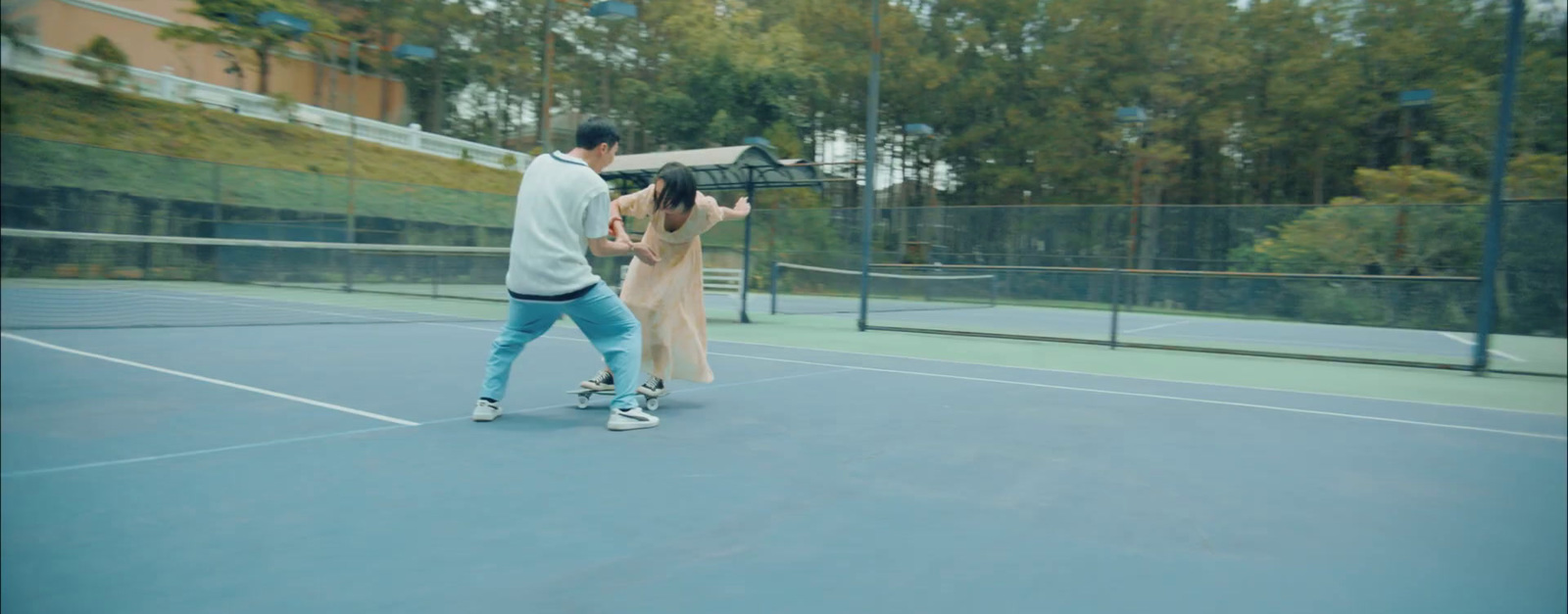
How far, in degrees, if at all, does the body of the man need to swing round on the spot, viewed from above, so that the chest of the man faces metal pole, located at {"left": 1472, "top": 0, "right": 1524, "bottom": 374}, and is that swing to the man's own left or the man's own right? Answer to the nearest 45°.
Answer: approximately 45° to the man's own right

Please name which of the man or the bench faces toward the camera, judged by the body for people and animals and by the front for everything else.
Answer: the bench

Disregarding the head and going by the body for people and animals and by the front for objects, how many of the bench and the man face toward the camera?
1

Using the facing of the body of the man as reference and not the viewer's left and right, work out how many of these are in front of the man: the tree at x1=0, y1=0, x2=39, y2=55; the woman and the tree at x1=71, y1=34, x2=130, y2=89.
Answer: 1

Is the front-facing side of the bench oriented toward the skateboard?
yes

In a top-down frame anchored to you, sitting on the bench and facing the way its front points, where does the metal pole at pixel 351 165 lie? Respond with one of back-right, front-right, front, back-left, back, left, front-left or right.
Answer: right

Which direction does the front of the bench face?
toward the camera

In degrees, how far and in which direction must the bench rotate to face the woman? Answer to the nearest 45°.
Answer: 0° — it already faces them

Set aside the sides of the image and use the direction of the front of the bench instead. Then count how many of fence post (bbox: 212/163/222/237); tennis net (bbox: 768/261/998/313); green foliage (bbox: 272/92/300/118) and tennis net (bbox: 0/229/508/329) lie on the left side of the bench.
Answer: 1

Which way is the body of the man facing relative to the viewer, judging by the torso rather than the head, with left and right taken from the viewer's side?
facing away from the viewer and to the right of the viewer

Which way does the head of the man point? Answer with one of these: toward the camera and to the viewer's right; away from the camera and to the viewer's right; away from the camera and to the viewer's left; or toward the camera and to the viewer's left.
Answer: away from the camera and to the viewer's right

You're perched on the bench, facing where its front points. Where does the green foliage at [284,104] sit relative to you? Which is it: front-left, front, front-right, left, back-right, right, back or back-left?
right
